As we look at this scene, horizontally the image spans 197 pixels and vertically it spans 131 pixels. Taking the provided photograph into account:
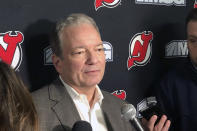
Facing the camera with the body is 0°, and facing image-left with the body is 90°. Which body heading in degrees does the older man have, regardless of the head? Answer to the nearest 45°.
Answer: approximately 315°
